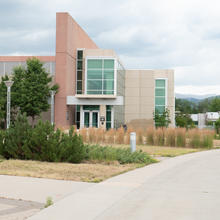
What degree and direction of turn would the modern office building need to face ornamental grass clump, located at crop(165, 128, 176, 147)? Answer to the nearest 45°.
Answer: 0° — it already faces it

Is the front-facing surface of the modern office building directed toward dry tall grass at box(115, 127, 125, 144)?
yes

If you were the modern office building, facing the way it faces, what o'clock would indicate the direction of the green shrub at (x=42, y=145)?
The green shrub is roughly at 12 o'clock from the modern office building.

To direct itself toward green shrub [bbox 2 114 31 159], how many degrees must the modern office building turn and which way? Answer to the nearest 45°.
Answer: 0° — it already faces it

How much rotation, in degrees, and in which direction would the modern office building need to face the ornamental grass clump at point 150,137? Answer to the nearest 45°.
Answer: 0° — it already faces it

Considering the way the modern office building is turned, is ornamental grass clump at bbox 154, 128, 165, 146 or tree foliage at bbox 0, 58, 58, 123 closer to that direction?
the ornamental grass clump

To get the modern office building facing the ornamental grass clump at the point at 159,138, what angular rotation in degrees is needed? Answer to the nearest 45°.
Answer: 0° — it already faces it

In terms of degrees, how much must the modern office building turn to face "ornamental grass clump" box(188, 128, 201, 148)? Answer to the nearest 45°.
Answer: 0° — it already faces it

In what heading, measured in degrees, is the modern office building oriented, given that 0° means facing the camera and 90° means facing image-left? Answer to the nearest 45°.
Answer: approximately 0°
